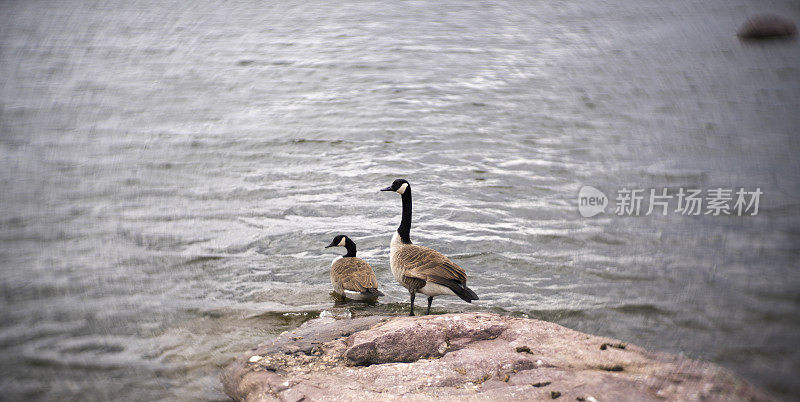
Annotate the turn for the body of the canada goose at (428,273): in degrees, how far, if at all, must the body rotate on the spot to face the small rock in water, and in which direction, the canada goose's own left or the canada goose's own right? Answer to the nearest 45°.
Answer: approximately 135° to the canada goose's own right

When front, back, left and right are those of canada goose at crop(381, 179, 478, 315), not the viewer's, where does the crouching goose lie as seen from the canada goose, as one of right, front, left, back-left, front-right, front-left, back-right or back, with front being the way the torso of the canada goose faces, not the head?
front-right

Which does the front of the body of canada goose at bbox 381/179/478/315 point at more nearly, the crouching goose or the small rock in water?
the crouching goose

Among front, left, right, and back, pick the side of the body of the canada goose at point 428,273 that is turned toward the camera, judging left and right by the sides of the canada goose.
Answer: left
